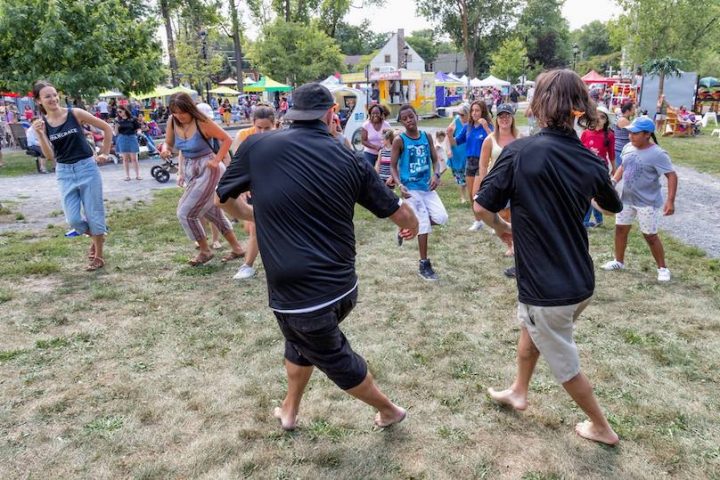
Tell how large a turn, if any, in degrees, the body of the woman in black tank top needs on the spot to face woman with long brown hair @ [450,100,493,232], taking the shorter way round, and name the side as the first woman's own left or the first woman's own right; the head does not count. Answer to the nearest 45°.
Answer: approximately 90° to the first woman's own left

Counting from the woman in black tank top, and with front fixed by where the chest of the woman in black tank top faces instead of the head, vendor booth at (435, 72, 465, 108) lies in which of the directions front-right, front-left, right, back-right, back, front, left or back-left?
back-left

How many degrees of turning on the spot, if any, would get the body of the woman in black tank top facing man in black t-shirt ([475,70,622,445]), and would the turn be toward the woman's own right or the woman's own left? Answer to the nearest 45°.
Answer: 0° — they already face them

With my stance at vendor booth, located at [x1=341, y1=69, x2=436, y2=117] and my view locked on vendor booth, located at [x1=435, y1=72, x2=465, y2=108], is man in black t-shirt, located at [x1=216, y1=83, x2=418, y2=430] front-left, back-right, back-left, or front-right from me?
back-right

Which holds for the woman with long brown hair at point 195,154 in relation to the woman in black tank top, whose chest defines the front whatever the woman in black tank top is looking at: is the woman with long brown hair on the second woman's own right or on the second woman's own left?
on the second woman's own left

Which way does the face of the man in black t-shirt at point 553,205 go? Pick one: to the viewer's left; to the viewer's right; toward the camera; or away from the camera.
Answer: away from the camera

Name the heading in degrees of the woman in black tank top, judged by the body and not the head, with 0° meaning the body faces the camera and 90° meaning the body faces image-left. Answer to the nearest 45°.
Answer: approximately 0°

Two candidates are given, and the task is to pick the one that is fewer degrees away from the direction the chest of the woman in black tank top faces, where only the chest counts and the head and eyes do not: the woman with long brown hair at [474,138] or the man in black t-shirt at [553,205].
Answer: the man in black t-shirt

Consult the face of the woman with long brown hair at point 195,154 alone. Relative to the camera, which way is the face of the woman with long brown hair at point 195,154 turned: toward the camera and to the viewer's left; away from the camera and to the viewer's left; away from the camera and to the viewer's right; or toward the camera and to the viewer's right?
toward the camera and to the viewer's left

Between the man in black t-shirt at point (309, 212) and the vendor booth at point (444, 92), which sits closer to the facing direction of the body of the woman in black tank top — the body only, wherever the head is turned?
the man in black t-shirt

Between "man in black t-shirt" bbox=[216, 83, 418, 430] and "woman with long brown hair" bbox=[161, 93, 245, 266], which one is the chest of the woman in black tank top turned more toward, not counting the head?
the man in black t-shirt

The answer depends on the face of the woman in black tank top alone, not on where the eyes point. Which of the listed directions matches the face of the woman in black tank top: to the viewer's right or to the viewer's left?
to the viewer's right

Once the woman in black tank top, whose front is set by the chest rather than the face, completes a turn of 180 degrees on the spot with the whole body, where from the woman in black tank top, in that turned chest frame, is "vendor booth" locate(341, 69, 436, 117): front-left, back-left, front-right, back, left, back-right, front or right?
front-right

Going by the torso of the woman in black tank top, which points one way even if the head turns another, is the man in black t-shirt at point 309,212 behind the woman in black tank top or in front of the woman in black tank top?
in front
